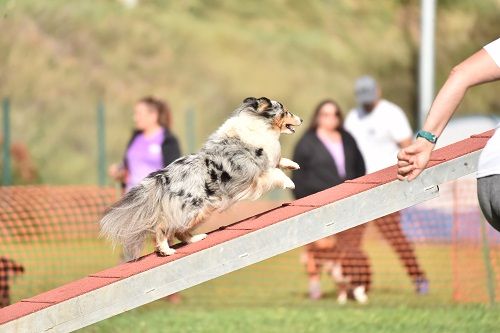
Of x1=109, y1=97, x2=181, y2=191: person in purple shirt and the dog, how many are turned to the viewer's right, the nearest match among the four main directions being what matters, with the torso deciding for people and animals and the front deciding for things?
1

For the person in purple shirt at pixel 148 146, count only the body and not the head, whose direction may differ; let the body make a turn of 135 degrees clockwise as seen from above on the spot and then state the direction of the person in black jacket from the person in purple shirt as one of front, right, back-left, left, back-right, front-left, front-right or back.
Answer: right

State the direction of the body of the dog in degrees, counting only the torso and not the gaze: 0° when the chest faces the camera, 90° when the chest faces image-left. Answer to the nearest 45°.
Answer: approximately 270°

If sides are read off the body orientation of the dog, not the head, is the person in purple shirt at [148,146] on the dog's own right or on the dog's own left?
on the dog's own left

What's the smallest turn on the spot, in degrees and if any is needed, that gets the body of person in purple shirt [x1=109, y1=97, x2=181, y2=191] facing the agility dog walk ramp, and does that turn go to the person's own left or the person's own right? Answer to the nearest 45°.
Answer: approximately 45° to the person's own left

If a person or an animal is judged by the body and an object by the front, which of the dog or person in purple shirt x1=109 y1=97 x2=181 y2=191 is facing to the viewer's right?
the dog

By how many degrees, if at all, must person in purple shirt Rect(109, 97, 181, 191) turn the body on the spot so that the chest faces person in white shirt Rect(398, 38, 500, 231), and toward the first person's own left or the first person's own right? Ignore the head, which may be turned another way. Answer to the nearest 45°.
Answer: approximately 45° to the first person's own left

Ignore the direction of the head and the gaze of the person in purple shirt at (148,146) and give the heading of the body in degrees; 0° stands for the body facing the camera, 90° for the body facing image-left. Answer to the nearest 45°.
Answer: approximately 45°

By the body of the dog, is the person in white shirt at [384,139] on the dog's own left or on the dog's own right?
on the dog's own left
